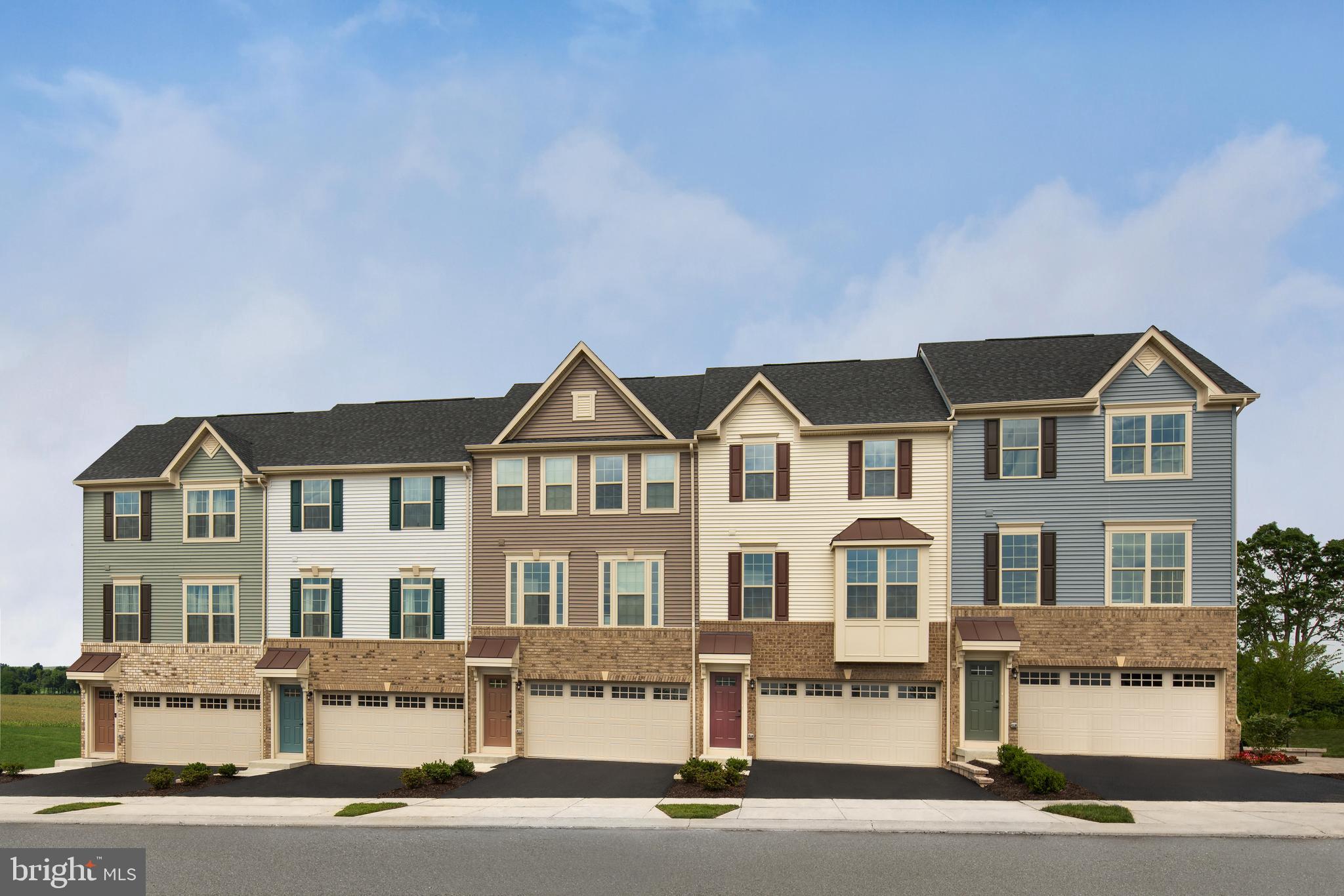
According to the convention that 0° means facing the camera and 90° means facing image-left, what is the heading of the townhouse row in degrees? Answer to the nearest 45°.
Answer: approximately 0°

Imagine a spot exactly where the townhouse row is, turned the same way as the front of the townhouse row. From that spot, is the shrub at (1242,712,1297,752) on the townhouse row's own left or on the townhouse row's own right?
on the townhouse row's own left
